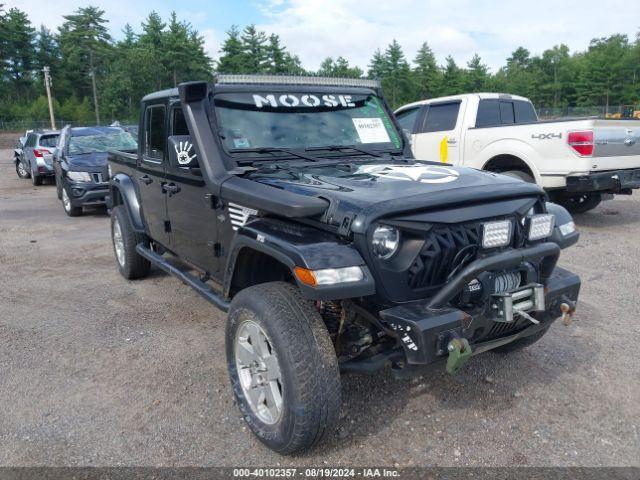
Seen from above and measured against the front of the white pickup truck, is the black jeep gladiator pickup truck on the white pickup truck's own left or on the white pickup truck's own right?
on the white pickup truck's own left

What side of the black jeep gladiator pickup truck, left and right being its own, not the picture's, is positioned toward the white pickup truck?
left

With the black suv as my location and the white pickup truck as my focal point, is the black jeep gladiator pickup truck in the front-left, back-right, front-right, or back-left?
front-right

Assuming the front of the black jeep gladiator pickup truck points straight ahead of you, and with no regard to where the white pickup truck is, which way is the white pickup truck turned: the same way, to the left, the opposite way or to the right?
the opposite way

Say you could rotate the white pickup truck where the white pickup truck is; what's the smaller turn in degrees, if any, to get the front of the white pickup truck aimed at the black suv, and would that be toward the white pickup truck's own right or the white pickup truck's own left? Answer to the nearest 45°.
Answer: approximately 45° to the white pickup truck's own left

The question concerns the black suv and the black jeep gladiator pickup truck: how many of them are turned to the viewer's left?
0

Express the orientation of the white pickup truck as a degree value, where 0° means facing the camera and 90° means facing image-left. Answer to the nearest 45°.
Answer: approximately 135°

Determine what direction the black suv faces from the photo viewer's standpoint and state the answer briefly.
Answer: facing the viewer and to the right of the viewer

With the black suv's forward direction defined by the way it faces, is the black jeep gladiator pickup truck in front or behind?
in front

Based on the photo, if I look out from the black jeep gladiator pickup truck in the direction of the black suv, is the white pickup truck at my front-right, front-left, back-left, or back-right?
front-right
